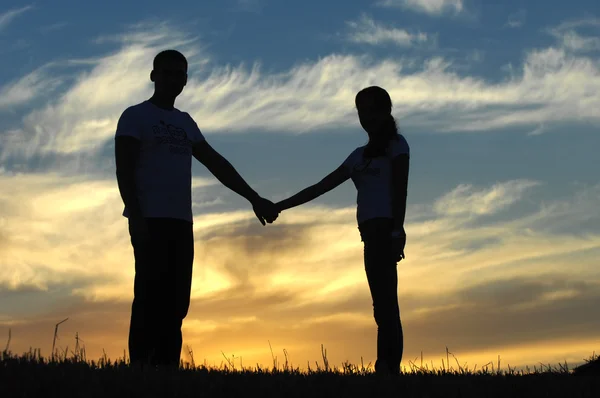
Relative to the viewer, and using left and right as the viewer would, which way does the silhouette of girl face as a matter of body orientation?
facing the viewer and to the left of the viewer

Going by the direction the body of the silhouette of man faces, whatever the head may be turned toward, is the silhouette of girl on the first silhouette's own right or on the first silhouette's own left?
on the first silhouette's own left

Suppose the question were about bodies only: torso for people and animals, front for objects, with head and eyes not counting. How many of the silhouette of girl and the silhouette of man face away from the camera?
0

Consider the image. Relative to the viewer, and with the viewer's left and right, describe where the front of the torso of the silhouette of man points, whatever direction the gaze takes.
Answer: facing the viewer and to the right of the viewer

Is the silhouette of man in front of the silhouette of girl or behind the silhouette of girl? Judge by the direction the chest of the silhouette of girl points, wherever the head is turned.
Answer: in front
